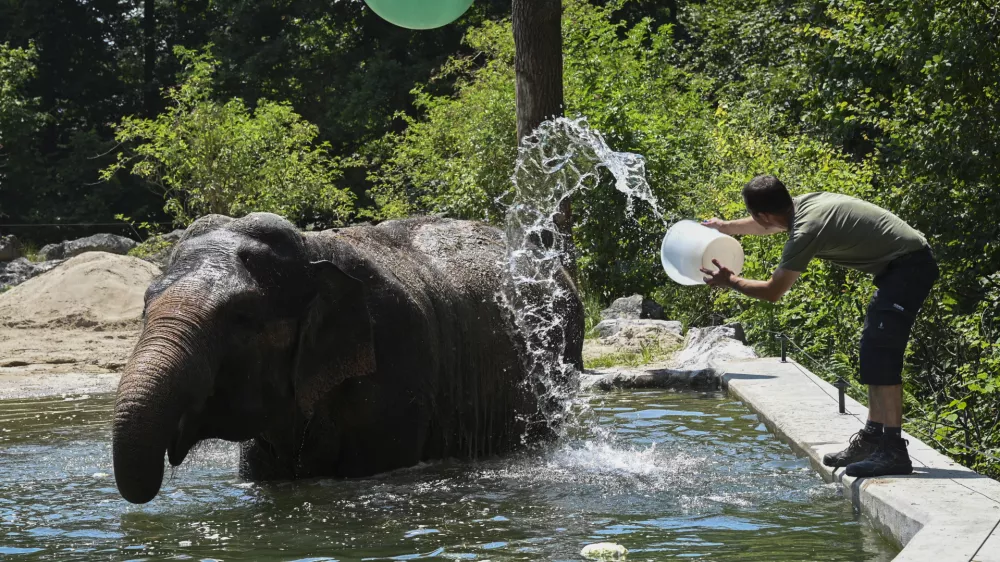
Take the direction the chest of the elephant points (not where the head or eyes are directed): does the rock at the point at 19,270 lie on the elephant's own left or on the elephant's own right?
on the elephant's own right

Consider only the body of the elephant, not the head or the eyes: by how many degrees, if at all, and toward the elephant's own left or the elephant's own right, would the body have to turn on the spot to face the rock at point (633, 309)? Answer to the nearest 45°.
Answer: approximately 180°

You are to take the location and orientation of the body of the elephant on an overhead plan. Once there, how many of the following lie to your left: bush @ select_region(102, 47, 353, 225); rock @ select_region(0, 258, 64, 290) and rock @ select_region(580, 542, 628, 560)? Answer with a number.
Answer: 1

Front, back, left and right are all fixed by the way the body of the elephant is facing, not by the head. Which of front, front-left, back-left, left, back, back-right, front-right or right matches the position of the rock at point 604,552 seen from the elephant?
left

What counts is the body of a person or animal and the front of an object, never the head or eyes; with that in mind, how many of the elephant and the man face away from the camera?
0

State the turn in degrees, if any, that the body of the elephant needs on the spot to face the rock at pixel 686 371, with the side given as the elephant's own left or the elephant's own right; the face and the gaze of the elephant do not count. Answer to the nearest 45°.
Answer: approximately 180°

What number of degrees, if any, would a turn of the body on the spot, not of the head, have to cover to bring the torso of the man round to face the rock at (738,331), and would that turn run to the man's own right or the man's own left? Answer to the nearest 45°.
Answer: approximately 90° to the man's own right

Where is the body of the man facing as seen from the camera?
to the viewer's left

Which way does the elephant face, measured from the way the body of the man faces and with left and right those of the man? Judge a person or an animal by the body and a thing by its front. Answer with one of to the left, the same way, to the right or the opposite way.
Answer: to the left

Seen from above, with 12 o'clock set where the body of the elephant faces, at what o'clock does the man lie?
The man is roughly at 8 o'clock from the elephant.

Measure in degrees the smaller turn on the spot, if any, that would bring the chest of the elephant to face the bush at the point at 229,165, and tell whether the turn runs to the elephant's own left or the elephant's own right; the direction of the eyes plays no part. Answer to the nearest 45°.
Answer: approximately 135° to the elephant's own right

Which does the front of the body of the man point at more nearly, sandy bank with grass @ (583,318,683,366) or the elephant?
the elephant
